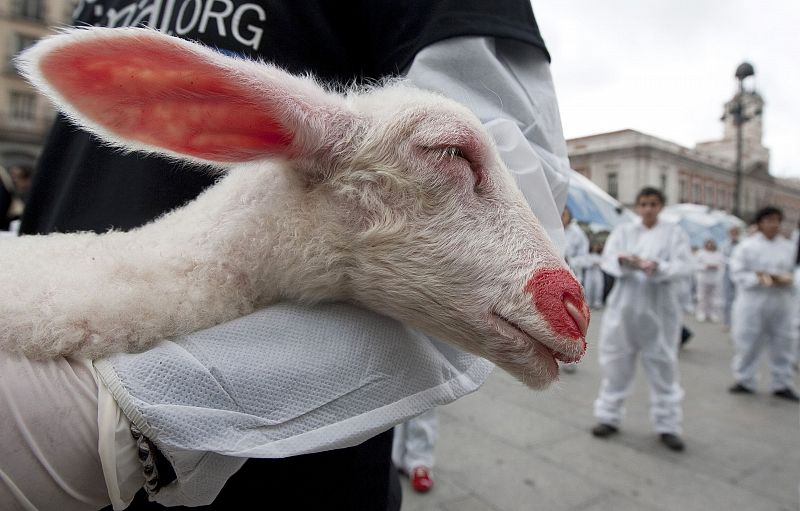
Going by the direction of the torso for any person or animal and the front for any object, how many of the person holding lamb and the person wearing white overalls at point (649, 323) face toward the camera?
2

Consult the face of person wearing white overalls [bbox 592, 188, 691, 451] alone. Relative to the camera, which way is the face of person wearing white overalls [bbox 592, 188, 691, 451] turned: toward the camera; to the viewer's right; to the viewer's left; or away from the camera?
toward the camera

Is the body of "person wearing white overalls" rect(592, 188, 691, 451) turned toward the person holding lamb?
yes

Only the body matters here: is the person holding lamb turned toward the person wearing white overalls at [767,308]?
no

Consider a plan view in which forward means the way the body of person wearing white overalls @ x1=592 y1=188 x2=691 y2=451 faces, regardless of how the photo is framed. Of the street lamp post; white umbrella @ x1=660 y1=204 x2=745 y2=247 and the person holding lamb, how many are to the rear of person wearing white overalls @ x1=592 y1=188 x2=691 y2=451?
2

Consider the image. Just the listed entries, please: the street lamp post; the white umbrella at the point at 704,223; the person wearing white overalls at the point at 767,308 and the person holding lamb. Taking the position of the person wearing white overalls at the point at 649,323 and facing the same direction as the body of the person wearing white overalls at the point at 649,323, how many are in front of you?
1

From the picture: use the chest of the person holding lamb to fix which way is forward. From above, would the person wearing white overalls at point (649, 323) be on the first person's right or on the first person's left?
on the first person's left

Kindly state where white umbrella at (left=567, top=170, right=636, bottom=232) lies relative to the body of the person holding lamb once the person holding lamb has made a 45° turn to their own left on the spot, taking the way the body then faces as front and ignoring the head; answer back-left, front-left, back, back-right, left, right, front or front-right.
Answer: left

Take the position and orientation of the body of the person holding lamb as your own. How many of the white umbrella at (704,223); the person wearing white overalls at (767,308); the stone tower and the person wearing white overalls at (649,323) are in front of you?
0

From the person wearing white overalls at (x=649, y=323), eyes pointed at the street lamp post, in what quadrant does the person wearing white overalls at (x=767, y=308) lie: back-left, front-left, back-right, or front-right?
front-right

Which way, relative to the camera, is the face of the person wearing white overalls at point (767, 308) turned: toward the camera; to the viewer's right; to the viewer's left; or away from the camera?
toward the camera

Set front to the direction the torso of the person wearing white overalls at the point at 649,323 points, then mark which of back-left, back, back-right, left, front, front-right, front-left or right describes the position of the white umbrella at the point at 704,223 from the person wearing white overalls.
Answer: back

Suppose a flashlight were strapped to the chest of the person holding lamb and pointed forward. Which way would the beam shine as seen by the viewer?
toward the camera

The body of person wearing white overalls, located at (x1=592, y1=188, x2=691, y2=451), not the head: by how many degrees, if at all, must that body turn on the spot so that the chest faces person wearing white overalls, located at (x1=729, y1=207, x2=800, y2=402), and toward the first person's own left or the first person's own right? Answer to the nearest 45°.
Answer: approximately 135° to the first person's own left

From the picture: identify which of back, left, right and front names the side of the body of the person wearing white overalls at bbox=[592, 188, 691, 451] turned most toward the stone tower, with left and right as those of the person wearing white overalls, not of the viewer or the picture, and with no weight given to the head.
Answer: back

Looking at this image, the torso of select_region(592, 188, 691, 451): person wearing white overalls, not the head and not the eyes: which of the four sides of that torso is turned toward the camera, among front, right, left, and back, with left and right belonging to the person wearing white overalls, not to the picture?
front
